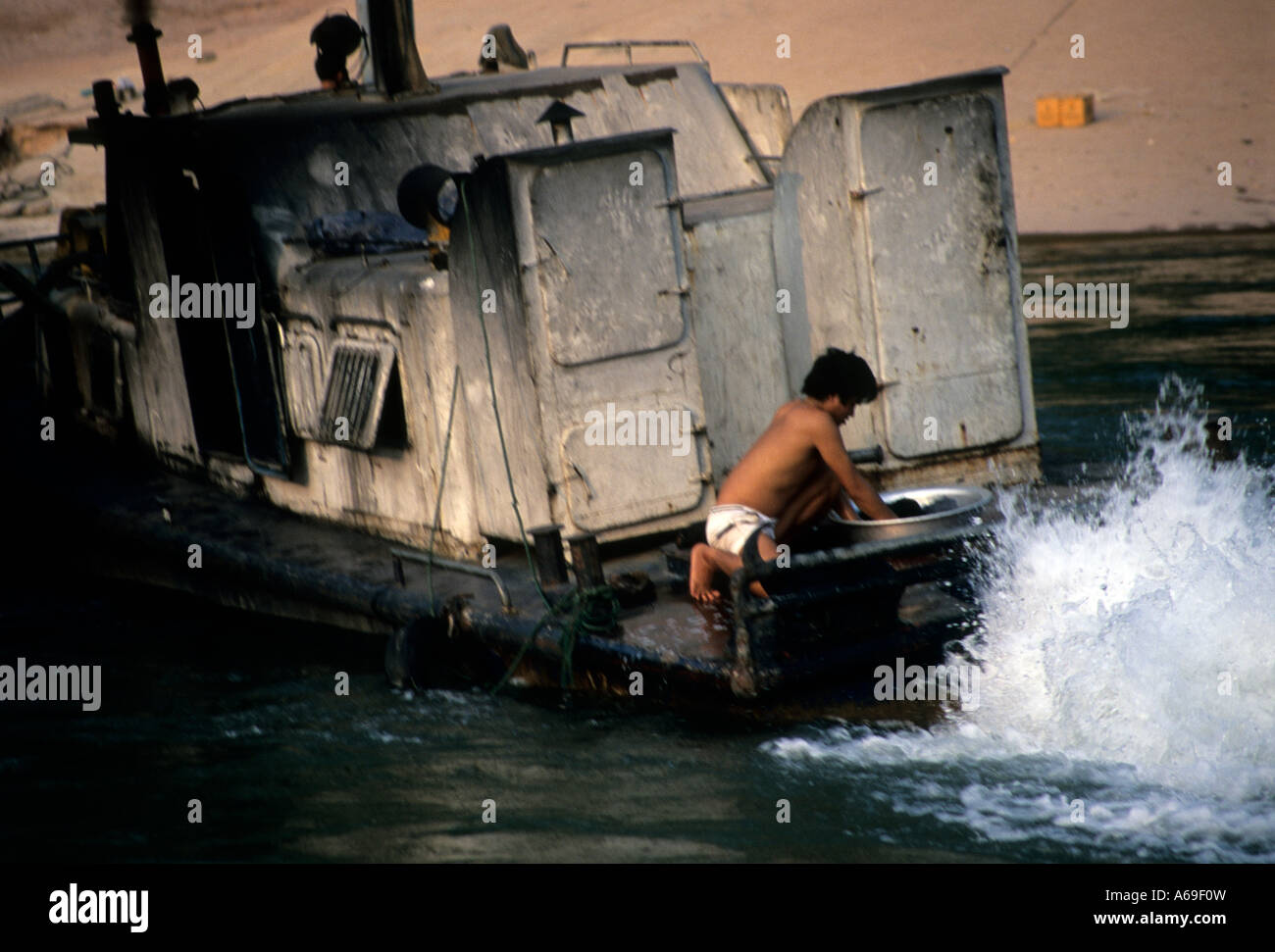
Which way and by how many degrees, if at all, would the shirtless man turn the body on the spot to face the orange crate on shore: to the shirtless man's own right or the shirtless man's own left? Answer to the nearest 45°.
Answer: approximately 90° to the shirtless man's own left

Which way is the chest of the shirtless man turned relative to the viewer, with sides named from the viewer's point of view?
facing to the right of the viewer

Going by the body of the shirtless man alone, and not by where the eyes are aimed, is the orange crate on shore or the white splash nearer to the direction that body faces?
the white splash

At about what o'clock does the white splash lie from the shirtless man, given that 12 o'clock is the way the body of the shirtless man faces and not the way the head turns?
The white splash is roughly at 1 o'clock from the shirtless man.
